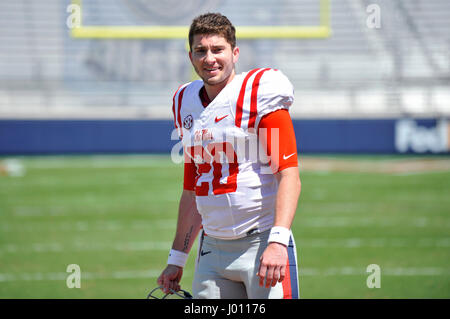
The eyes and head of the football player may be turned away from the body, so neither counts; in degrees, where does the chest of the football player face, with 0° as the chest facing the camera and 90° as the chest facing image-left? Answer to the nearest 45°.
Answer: approximately 45°
